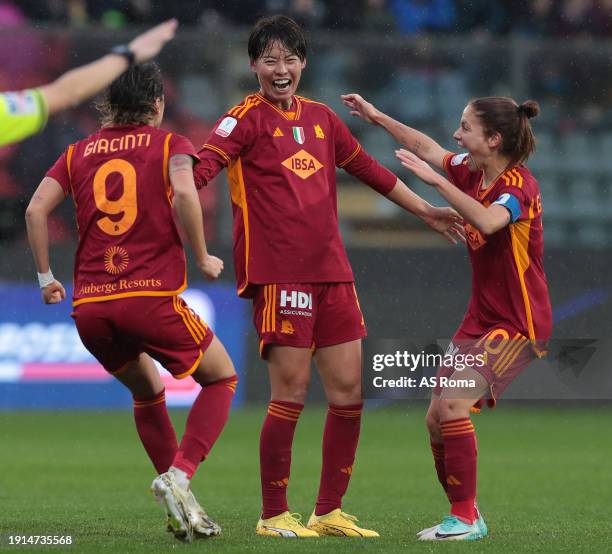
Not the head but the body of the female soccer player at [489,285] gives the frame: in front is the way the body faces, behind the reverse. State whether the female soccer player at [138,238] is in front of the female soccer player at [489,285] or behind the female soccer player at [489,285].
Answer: in front

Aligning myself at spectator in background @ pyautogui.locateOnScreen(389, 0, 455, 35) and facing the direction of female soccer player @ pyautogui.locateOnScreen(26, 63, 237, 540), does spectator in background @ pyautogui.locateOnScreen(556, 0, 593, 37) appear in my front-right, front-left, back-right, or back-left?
back-left

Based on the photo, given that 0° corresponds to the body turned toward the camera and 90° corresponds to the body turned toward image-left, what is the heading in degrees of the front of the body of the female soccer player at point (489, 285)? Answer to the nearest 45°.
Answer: approximately 90°

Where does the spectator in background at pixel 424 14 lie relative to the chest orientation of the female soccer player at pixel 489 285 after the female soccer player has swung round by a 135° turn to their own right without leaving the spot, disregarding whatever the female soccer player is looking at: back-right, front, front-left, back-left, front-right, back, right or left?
front-left

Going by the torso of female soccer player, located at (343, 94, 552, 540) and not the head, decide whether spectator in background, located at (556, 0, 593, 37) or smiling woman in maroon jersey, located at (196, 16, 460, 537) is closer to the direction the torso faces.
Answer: the smiling woman in maroon jersey

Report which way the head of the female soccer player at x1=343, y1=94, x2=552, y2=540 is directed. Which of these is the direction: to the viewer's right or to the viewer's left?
to the viewer's left

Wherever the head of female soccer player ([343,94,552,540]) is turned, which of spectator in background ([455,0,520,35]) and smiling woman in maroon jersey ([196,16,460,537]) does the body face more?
the smiling woman in maroon jersey

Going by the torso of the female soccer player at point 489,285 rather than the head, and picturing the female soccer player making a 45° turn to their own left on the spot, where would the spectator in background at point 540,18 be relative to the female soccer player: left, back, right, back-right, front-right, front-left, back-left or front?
back-right

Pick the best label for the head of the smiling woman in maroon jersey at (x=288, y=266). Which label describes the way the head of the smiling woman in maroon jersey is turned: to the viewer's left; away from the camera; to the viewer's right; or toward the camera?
toward the camera

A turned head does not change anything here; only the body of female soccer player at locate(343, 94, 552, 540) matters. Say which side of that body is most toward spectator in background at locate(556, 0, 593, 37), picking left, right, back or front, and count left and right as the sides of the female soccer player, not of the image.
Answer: right

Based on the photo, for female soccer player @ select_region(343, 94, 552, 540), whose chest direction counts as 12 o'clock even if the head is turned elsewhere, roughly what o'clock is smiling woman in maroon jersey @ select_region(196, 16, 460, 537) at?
The smiling woman in maroon jersey is roughly at 12 o'clock from the female soccer player.

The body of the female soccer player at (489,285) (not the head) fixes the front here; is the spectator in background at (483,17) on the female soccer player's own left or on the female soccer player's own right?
on the female soccer player's own right

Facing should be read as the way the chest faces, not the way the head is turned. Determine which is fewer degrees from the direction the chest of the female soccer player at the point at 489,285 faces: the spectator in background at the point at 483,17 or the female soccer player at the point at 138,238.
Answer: the female soccer player
